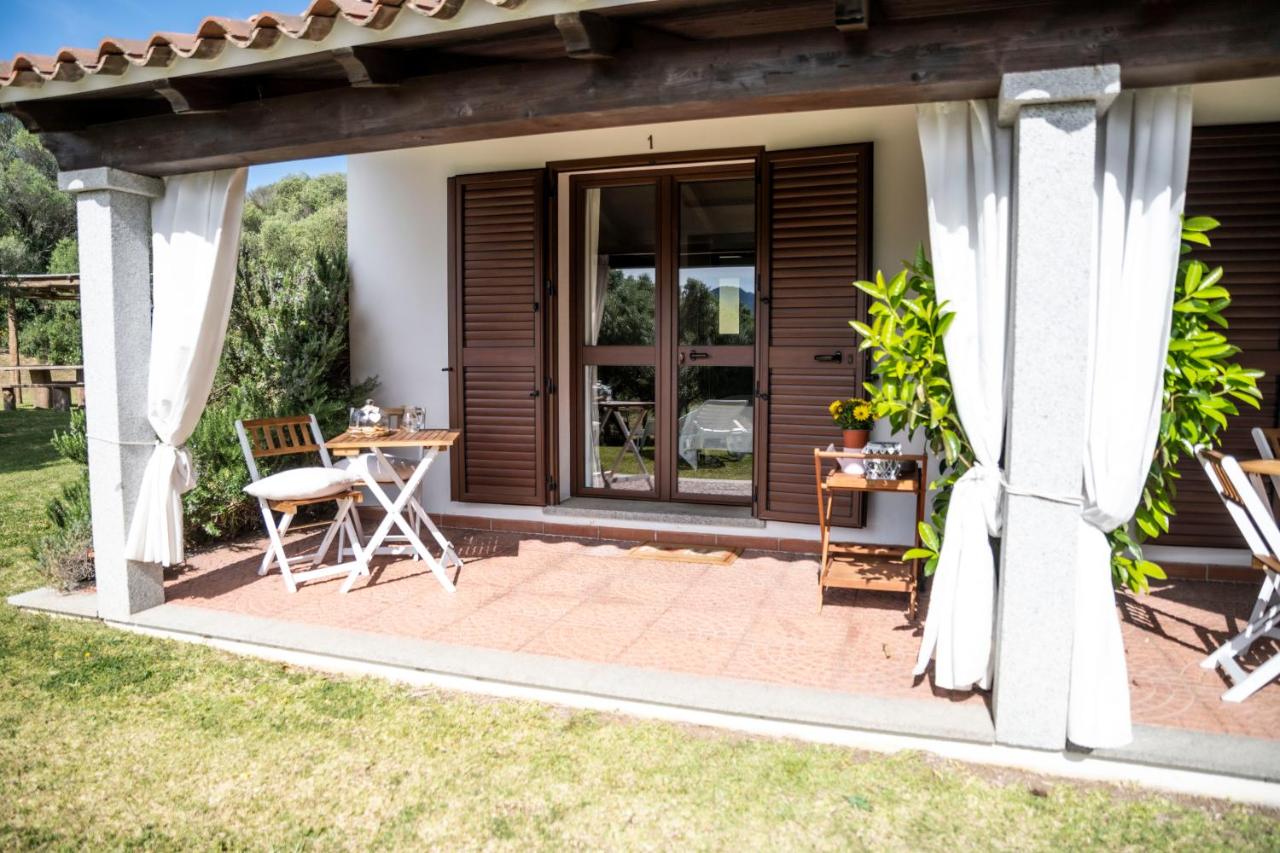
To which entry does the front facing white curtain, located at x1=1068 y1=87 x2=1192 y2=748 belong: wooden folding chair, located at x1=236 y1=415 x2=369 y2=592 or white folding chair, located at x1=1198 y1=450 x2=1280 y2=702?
the wooden folding chair

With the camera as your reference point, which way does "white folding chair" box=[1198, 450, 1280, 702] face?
facing away from the viewer and to the right of the viewer

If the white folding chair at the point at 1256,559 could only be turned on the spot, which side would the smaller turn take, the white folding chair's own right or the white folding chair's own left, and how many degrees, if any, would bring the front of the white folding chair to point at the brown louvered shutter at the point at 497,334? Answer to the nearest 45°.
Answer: approximately 135° to the white folding chair's own left

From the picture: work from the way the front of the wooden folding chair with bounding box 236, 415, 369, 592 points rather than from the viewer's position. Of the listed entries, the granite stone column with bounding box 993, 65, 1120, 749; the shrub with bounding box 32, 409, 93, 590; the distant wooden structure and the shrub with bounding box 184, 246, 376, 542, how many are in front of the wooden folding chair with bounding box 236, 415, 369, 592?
1

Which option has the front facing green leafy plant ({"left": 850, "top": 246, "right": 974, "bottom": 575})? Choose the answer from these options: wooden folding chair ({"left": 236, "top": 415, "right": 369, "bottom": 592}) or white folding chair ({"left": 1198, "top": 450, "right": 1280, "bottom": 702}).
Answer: the wooden folding chair

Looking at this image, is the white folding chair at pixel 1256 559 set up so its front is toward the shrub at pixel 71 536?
no

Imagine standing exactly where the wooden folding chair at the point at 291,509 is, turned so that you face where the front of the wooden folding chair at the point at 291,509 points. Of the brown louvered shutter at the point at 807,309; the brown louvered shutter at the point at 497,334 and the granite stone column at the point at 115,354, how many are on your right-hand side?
1

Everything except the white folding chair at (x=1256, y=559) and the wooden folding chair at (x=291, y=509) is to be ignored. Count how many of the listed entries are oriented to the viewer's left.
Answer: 0

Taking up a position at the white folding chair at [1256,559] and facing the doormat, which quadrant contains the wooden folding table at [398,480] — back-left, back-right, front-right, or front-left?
front-left

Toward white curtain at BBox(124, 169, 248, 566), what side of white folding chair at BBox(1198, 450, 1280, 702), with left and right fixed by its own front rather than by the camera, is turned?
back

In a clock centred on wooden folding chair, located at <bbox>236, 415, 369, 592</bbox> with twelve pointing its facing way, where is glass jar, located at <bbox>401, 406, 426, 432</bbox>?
The glass jar is roughly at 11 o'clock from the wooden folding chair.

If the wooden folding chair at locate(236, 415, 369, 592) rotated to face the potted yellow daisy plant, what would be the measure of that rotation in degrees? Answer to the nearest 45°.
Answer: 0° — it already faces it

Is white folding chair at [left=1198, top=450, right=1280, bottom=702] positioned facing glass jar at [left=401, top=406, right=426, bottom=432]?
no

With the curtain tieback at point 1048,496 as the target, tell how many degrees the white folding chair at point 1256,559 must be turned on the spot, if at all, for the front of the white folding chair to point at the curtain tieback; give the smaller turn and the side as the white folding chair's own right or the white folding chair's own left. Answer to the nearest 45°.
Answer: approximately 180°

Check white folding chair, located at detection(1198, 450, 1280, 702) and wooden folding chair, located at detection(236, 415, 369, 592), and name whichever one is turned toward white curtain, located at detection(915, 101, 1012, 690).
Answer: the wooden folding chair

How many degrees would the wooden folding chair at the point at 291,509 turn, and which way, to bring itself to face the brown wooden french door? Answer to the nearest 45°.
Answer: approximately 45° to its left

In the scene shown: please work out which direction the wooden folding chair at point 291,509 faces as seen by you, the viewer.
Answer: facing the viewer and to the right of the viewer

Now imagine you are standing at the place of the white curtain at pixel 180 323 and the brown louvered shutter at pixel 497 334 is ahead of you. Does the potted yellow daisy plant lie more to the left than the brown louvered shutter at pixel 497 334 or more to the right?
right

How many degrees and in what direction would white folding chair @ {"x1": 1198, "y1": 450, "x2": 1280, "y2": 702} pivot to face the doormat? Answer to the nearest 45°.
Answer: approximately 135° to its left

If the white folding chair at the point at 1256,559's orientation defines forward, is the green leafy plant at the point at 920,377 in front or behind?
behind

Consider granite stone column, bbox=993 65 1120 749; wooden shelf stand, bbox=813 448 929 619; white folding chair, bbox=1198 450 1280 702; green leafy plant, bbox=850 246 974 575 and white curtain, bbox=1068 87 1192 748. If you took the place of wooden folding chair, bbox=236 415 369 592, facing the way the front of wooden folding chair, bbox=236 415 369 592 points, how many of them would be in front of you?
5
